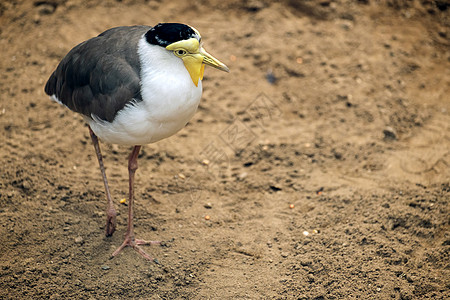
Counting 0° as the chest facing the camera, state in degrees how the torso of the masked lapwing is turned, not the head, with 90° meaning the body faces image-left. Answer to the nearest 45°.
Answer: approximately 315°
